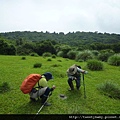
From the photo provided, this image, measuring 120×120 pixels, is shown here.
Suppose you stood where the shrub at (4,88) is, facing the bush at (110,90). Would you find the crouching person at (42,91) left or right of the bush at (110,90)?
right

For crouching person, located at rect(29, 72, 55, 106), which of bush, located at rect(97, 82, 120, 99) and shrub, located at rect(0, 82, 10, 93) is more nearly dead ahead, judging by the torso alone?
the bush

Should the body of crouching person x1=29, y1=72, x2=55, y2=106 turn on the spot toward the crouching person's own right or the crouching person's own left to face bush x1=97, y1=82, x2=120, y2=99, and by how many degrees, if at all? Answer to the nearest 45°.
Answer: approximately 45° to the crouching person's own left

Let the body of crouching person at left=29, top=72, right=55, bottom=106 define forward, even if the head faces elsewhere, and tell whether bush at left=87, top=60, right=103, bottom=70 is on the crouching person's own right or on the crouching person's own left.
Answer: on the crouching person's own left

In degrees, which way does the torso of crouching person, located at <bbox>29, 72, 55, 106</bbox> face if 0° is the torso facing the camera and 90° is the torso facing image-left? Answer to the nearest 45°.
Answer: approximately 270°

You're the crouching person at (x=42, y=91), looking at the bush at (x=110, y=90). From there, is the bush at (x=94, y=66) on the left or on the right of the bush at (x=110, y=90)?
left

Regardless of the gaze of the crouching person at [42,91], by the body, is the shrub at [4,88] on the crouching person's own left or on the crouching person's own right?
on the crouching person's own left
